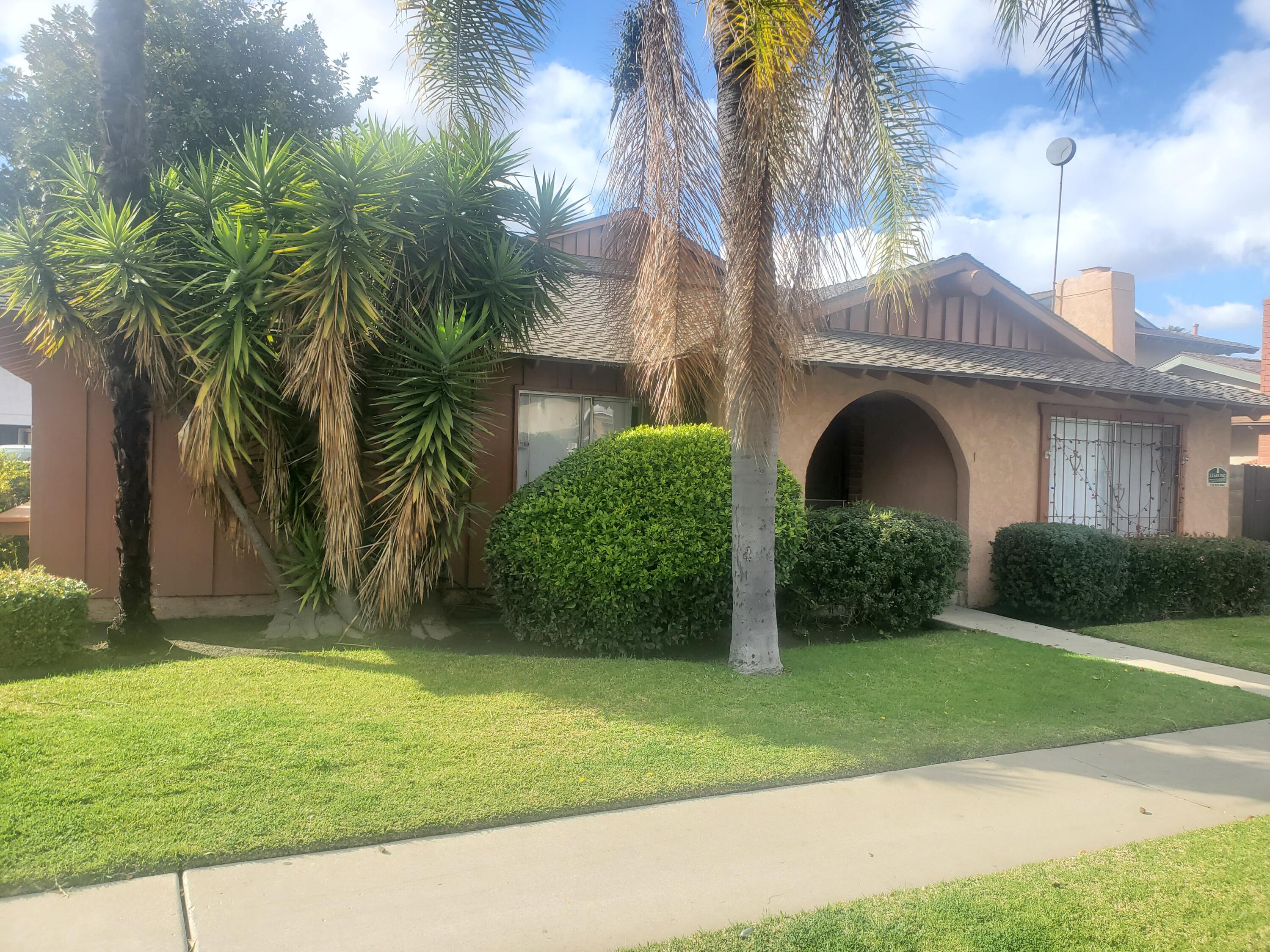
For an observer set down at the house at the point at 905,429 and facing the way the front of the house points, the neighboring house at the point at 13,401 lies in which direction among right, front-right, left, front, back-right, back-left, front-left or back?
back-right

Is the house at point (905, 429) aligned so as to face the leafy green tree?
no

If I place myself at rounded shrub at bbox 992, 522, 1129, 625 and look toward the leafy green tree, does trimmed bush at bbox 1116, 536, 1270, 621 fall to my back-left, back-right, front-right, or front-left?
back-right

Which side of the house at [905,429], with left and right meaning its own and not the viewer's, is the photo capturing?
front

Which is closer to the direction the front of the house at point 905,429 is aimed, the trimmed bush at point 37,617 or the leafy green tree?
the trimmed bush

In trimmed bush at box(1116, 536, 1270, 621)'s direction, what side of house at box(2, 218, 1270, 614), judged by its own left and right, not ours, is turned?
left

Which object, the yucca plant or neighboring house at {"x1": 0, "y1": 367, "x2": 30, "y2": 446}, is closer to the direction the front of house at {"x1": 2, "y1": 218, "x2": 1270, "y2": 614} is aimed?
the yucca plant

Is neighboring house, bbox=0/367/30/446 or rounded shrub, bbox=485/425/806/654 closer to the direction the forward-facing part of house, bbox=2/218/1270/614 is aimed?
the rounded shrub
